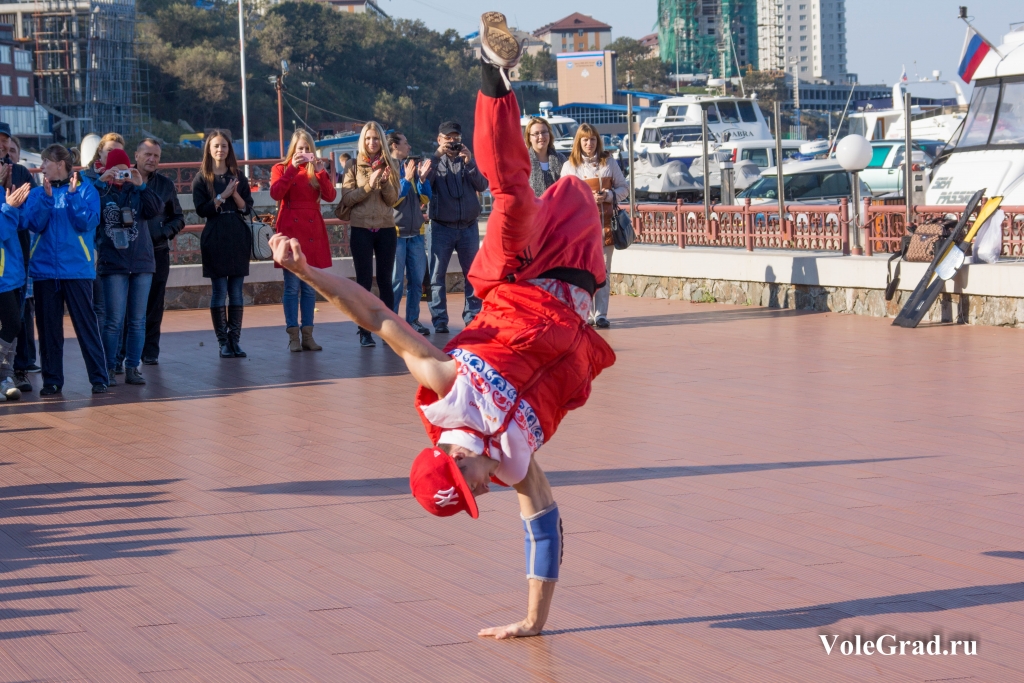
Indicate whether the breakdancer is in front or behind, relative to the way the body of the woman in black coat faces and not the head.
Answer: in front

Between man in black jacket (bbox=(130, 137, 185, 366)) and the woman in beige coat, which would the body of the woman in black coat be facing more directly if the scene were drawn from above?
the man in black jacket

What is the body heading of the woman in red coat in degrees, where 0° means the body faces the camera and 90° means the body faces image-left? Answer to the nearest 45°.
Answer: approximately 0°

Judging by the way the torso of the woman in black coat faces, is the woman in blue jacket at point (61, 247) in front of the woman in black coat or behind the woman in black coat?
in front

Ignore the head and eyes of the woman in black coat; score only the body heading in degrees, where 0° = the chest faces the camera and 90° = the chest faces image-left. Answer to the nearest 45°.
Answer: approximately 0°

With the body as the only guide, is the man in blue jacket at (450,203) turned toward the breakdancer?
yes

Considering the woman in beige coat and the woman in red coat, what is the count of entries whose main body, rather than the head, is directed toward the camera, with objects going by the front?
2
